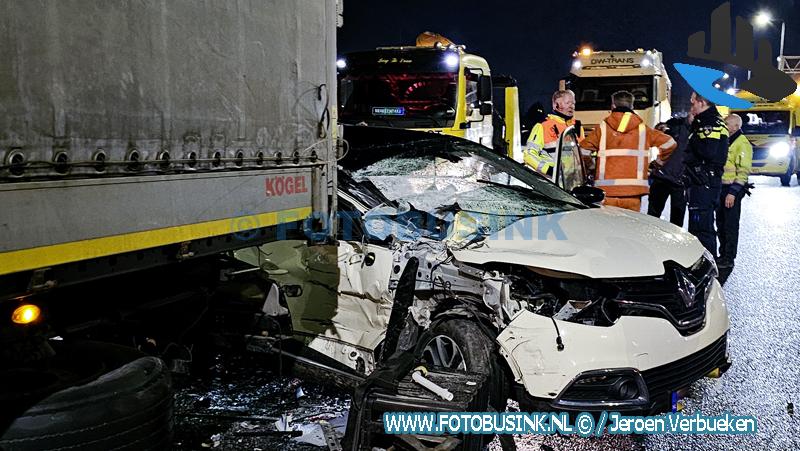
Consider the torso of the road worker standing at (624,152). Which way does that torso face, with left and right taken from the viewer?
facing away from the viewer

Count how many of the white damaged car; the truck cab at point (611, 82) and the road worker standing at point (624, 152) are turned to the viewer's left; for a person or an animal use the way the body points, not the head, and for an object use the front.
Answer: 0

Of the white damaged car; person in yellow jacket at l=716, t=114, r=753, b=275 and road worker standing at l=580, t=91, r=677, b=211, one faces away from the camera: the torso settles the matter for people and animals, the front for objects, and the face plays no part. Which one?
the road worker standing

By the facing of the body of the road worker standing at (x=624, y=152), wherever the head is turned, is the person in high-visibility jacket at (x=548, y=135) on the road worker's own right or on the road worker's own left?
on the road worker's own left

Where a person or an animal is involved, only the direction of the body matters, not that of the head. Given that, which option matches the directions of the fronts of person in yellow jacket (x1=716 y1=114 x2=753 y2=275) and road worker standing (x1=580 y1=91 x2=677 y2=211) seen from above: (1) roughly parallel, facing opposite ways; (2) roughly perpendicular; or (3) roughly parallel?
roughly perpendicular

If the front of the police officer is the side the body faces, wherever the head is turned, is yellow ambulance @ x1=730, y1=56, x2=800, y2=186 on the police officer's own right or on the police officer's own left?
on the police officer's own right

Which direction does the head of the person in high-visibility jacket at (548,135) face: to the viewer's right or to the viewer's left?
to the viewer's right

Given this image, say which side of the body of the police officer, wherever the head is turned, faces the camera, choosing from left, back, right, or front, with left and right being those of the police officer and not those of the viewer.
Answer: left

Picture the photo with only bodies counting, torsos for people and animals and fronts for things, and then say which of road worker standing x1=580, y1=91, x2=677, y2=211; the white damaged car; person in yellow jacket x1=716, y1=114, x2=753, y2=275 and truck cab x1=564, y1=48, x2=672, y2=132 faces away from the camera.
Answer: the road worker standing

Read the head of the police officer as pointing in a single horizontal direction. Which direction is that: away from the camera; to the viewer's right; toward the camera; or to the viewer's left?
to the viewer's left

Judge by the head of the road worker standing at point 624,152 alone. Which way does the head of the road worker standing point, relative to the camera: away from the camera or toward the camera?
away from the camera

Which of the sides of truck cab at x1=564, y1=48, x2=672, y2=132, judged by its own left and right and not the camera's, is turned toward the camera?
front

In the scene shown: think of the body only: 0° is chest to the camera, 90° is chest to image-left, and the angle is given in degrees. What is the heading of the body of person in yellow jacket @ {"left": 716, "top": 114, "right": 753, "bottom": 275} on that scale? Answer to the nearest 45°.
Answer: approximately 90°

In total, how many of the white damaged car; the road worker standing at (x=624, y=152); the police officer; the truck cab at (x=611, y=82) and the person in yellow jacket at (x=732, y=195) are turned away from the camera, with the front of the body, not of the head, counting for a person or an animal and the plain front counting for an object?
1
